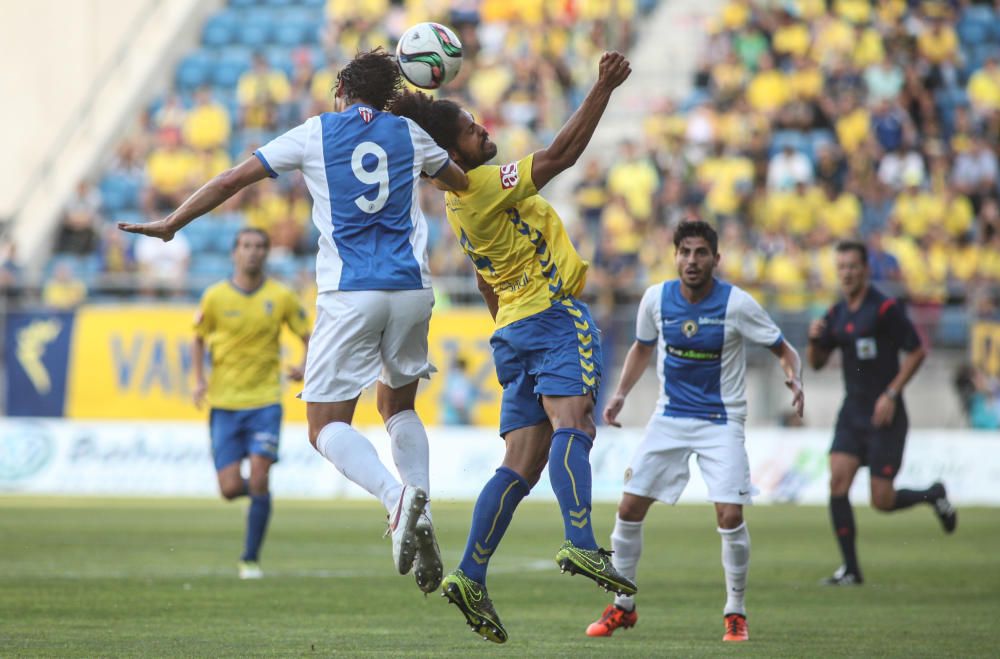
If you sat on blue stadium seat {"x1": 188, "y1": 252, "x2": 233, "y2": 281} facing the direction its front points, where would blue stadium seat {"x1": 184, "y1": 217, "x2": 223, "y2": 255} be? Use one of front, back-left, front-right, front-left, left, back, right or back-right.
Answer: back

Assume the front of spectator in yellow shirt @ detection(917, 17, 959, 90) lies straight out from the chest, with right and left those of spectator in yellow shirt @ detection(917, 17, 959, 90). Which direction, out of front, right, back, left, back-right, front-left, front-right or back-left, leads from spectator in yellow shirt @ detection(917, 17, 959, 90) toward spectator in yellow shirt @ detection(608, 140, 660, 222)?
front-right

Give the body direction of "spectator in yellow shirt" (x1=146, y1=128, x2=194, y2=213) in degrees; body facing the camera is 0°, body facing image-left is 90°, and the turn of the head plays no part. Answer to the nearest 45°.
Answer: approximately 0°

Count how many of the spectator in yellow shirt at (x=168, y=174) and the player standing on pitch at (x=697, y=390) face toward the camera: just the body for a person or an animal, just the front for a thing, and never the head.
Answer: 2

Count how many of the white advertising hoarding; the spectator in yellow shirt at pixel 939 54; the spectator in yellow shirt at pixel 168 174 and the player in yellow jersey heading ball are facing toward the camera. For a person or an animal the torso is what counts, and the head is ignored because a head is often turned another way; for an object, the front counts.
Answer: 3

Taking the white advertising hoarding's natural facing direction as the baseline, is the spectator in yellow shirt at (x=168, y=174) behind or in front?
behind

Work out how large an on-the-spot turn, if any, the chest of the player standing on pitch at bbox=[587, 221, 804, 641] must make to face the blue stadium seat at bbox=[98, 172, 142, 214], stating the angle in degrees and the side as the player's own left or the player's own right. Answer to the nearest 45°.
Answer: approximately 135° to the player's own right

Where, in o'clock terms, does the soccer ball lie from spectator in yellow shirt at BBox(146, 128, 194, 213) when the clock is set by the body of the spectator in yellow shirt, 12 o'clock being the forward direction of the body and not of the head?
The soccer ball is roughly at 12 o'clock from the spectator in yellow shirt.

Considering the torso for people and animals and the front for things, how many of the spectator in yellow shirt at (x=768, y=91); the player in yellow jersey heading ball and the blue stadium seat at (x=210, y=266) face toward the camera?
2

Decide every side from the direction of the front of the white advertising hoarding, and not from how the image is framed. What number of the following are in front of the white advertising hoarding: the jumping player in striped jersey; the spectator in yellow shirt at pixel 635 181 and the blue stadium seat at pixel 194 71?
1
